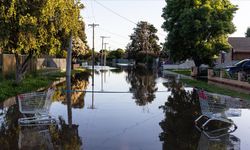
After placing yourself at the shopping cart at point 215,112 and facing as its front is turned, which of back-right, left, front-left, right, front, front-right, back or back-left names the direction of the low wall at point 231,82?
left

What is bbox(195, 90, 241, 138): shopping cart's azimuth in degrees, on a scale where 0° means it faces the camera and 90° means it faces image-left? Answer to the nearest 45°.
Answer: approximately 270°

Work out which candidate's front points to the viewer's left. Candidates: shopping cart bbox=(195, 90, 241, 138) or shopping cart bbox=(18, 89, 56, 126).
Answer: shopping cart bbox=(18, 89, 56, 126)

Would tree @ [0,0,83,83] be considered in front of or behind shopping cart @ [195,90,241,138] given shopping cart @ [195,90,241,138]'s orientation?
behind

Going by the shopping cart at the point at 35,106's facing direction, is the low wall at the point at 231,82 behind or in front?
behind

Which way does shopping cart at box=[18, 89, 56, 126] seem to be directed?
to the viewer's left

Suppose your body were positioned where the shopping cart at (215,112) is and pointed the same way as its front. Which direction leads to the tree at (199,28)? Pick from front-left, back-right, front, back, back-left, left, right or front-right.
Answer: left

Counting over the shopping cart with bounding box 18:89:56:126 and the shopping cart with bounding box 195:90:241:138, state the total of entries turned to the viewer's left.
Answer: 1

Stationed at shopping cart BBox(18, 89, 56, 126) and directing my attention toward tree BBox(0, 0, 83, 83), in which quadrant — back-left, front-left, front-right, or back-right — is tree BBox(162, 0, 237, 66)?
front-right

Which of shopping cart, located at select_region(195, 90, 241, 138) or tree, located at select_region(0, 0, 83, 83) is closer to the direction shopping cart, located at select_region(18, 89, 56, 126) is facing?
the tree

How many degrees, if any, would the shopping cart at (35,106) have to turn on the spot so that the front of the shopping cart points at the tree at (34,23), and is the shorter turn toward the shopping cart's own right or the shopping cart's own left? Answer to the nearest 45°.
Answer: approximately 90° to the shopping cart's own right

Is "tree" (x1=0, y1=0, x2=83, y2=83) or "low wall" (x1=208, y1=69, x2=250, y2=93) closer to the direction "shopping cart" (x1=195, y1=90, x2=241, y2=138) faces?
the low wall
